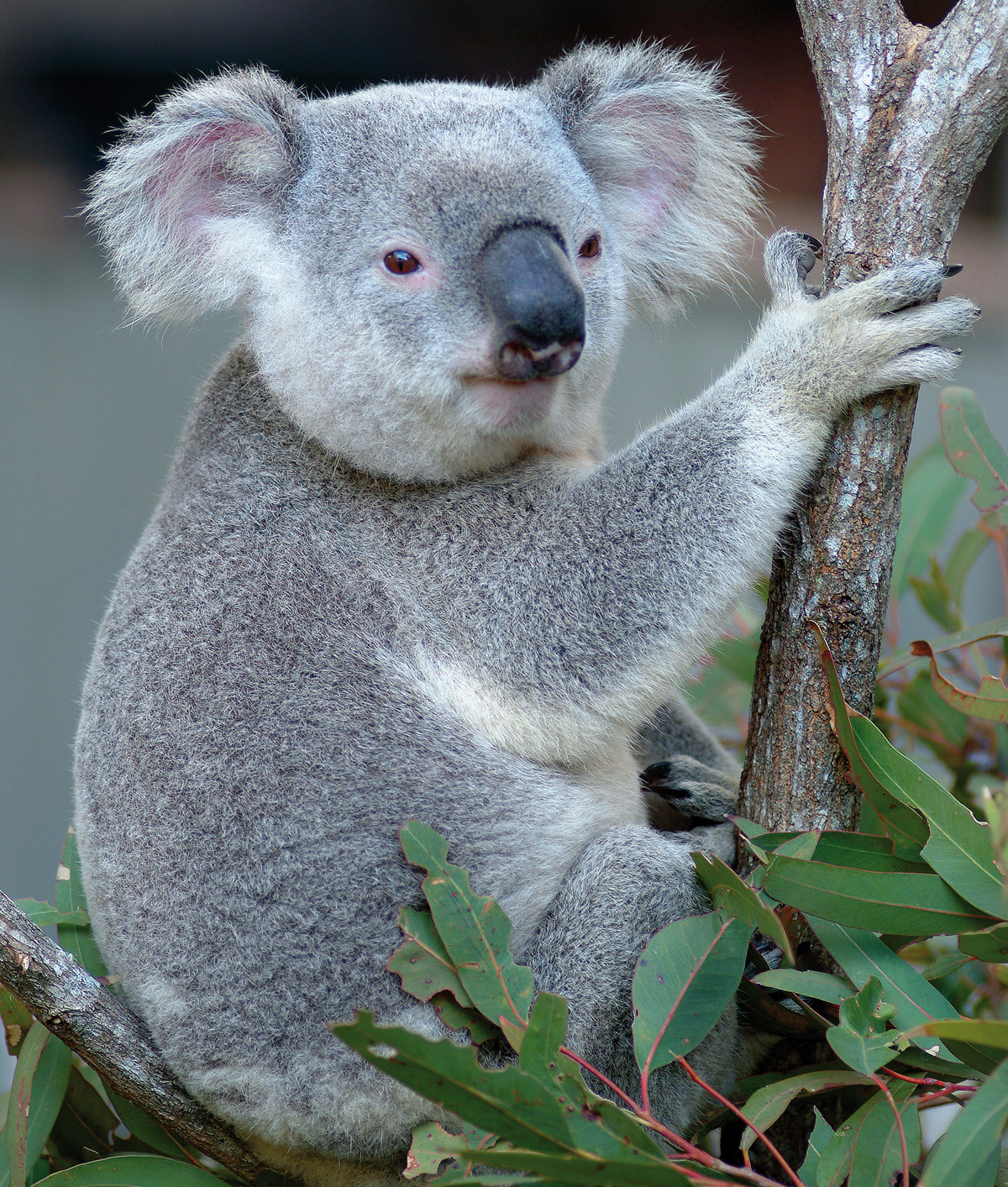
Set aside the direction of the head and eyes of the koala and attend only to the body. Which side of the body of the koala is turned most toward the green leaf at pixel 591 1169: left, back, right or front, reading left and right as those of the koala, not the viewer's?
right

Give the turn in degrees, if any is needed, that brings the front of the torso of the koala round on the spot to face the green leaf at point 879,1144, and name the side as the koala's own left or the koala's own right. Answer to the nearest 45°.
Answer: approximately 45° to the koala's own right

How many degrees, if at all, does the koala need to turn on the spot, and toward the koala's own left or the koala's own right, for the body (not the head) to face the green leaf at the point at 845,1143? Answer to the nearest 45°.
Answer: approximately 45° to the koala's own right

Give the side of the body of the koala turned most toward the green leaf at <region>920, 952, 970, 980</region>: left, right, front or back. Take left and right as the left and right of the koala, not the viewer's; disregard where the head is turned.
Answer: front

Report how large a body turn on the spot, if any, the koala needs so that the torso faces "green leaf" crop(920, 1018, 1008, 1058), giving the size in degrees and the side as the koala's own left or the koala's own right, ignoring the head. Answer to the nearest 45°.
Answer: approximately 45° to the koala's own right

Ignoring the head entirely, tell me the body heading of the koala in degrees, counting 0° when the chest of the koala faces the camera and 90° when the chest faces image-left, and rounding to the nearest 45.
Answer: approximately 270°

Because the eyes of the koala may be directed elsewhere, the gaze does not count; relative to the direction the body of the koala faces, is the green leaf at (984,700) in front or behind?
in front

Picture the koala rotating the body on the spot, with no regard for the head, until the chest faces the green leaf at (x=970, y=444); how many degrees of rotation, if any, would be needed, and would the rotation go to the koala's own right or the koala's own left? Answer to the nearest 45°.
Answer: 0° — it already faces it
